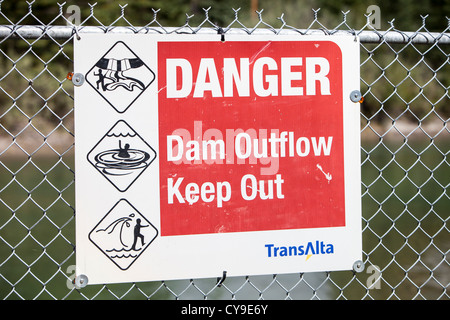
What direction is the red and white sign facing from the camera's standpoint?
toward the camera
